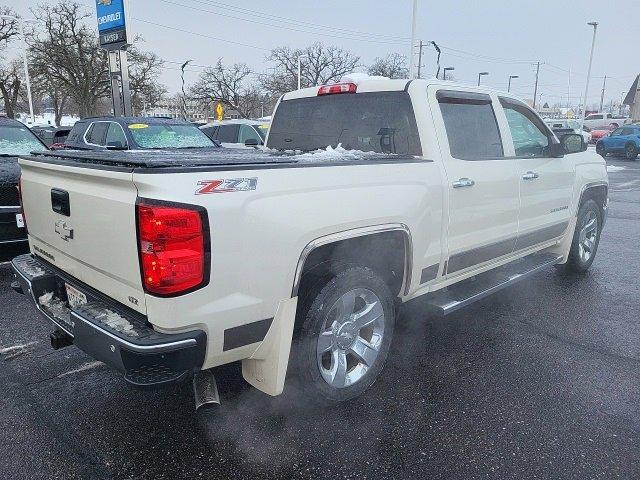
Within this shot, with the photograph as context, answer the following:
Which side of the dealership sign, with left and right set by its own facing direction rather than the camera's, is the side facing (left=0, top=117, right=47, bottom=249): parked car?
front

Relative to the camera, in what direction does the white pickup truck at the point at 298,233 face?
facing away from the viewer and to the right of the viewer

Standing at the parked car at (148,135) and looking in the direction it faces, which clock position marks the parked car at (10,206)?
the parked car at (10,206) is roughly at 2 o'clock from the parked car at (148,135).

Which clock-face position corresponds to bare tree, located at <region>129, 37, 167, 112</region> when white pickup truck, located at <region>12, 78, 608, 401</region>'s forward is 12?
The bare tree is roughly at 10 o'clock from the white pickup truck.

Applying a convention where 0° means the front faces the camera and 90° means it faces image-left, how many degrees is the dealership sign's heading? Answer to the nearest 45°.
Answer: approximately 0°

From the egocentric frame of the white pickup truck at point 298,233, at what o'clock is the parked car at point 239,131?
The parked car is roughly at 10 o'clock from the white pickup truck.

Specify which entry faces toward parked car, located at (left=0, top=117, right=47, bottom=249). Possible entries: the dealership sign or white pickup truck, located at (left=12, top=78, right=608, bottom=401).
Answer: the dealership sign

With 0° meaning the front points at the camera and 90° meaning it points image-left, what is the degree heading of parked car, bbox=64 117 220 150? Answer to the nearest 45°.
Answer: approximately 315°

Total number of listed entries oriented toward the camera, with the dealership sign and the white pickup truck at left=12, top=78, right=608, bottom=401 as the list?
1

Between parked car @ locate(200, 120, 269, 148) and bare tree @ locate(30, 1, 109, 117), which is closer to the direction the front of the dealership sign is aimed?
the parked car

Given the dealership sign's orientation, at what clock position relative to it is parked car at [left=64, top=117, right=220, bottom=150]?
The parked car is roughly at 12 o'clock from the dealership sign.

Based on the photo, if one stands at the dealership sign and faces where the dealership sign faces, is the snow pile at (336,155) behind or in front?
in front

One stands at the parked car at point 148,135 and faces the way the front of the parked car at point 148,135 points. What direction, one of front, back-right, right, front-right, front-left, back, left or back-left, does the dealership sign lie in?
back-left

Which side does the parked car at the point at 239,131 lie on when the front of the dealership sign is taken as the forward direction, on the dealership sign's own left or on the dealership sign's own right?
on the dealership sign's own left

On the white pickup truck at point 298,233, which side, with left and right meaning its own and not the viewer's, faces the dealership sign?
left
